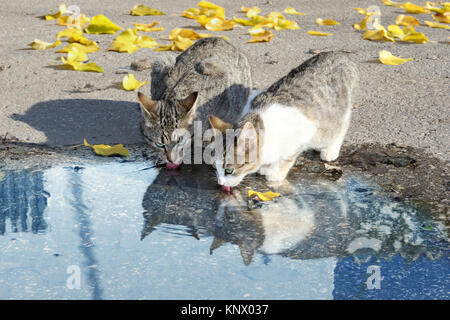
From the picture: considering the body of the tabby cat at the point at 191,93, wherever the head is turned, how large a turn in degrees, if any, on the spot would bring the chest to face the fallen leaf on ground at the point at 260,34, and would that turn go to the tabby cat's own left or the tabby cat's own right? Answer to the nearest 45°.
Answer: approximately 135° to the tabby cat's own right

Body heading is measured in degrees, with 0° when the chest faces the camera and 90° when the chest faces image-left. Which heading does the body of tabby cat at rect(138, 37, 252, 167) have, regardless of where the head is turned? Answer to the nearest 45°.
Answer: approximately 45°

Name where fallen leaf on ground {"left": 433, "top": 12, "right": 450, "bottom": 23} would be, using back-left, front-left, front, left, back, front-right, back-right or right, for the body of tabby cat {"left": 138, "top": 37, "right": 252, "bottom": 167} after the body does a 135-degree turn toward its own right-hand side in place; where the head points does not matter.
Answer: front-right

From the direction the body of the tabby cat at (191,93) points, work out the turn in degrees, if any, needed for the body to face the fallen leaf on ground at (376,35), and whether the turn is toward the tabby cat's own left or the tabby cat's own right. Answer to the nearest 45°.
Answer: approximately 180°

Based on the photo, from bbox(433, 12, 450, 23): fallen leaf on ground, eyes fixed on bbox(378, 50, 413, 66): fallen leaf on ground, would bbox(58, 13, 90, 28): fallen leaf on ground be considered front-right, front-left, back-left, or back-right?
front-right

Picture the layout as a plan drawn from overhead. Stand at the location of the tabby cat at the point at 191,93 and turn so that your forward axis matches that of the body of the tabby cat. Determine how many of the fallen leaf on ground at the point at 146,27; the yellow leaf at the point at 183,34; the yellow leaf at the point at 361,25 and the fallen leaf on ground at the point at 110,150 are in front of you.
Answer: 1

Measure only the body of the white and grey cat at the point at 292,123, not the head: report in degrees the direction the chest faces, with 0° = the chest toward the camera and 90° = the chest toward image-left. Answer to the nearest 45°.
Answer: approximately 45°

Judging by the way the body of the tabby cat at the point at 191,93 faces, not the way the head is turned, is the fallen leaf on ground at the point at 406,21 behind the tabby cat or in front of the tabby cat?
behind

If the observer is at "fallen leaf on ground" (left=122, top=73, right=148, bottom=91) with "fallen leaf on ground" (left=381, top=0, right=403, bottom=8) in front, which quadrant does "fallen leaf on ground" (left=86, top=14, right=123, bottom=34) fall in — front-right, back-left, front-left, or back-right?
front-left

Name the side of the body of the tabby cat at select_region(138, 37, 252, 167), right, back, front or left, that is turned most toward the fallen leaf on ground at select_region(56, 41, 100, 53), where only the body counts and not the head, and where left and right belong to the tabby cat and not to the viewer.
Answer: right

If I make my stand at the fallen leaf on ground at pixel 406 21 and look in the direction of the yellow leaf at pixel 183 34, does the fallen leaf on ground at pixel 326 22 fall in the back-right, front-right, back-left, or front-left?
front-right

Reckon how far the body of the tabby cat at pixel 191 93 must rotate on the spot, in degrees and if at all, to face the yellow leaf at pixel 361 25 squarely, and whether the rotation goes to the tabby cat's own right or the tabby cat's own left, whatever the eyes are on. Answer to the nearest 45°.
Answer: approximately 180°

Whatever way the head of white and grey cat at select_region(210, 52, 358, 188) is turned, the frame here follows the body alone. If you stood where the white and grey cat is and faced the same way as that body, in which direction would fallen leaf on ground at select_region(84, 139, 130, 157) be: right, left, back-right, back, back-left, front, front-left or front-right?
front-right

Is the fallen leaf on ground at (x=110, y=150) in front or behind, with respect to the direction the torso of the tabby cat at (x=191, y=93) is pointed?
in front

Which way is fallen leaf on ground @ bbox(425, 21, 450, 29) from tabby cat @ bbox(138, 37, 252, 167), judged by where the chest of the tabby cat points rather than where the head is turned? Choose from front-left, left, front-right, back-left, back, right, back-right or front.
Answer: back

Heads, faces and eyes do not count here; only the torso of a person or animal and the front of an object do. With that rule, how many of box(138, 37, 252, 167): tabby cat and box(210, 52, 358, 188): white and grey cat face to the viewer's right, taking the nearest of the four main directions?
0

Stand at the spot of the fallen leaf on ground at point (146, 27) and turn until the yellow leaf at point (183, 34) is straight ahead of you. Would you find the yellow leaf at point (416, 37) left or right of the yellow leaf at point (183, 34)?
left
